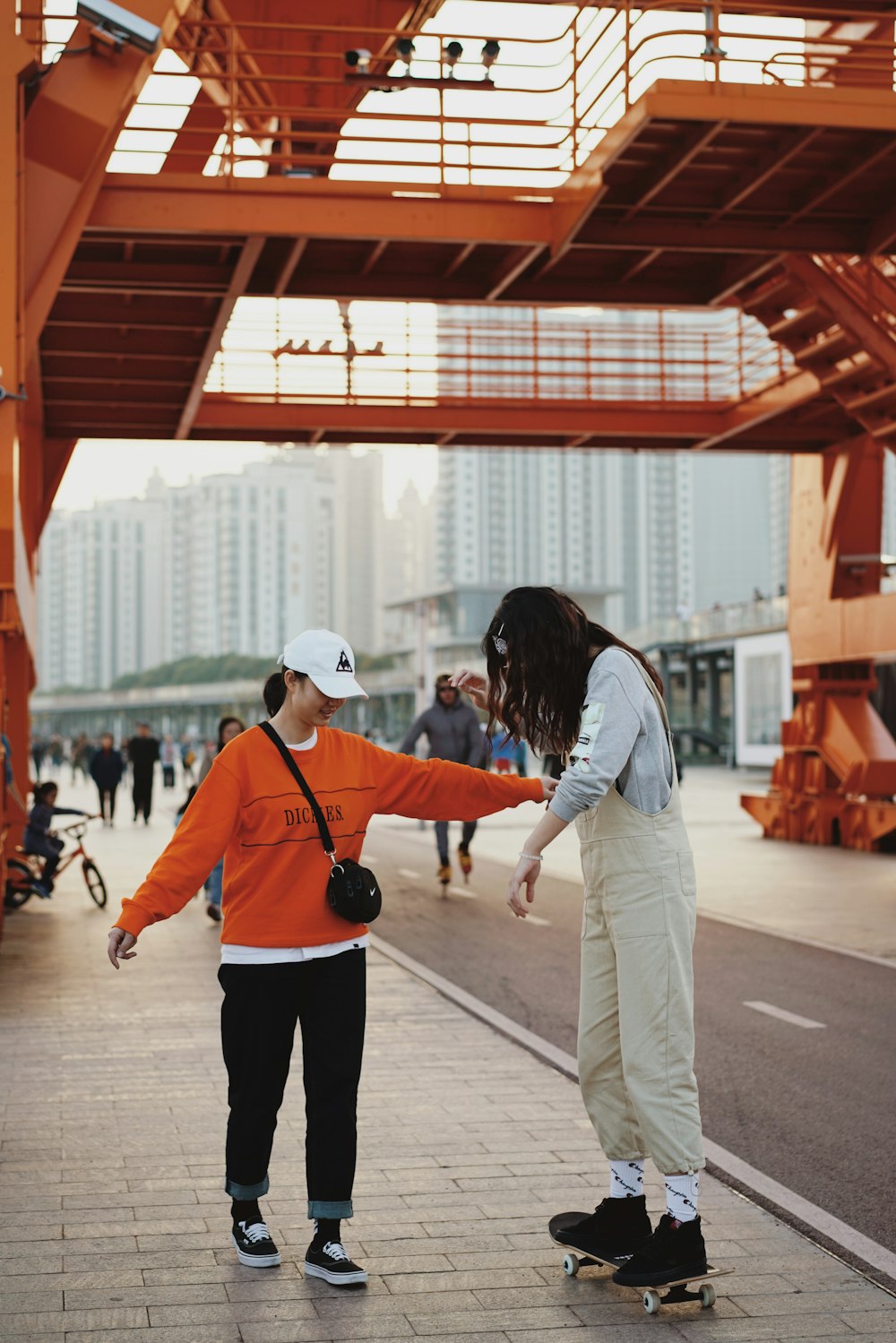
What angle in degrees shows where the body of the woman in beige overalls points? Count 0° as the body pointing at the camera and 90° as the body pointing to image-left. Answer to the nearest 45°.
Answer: approximately 90°

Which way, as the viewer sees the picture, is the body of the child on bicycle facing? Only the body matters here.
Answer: to the viewer's right

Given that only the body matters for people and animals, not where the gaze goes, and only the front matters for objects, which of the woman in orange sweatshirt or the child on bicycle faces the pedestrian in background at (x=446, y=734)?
the child on bicycle

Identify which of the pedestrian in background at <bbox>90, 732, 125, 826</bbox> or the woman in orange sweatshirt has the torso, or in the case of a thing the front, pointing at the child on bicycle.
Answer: the pedestrian in background

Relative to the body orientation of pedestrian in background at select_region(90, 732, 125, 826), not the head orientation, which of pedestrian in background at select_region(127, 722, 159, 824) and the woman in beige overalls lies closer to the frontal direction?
the woman in beige overalls

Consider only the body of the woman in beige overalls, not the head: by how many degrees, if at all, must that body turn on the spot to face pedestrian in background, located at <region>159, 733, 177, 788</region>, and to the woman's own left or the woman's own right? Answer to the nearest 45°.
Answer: approximately 90° to the woman's own right

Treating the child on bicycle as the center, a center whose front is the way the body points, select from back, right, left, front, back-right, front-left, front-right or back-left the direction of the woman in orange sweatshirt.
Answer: right

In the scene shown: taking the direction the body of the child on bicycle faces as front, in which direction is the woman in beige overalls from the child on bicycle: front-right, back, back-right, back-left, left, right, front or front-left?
right

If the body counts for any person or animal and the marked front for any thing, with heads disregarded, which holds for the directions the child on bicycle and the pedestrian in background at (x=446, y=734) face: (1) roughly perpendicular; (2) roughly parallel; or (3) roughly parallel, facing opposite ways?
roughly perpendicular

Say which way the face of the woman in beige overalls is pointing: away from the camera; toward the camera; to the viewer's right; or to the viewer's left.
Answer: to the viewer's left

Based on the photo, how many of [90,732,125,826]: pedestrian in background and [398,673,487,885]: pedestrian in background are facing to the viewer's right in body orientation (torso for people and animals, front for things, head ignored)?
0

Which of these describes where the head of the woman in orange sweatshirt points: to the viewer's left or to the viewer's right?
to the viewer's right
